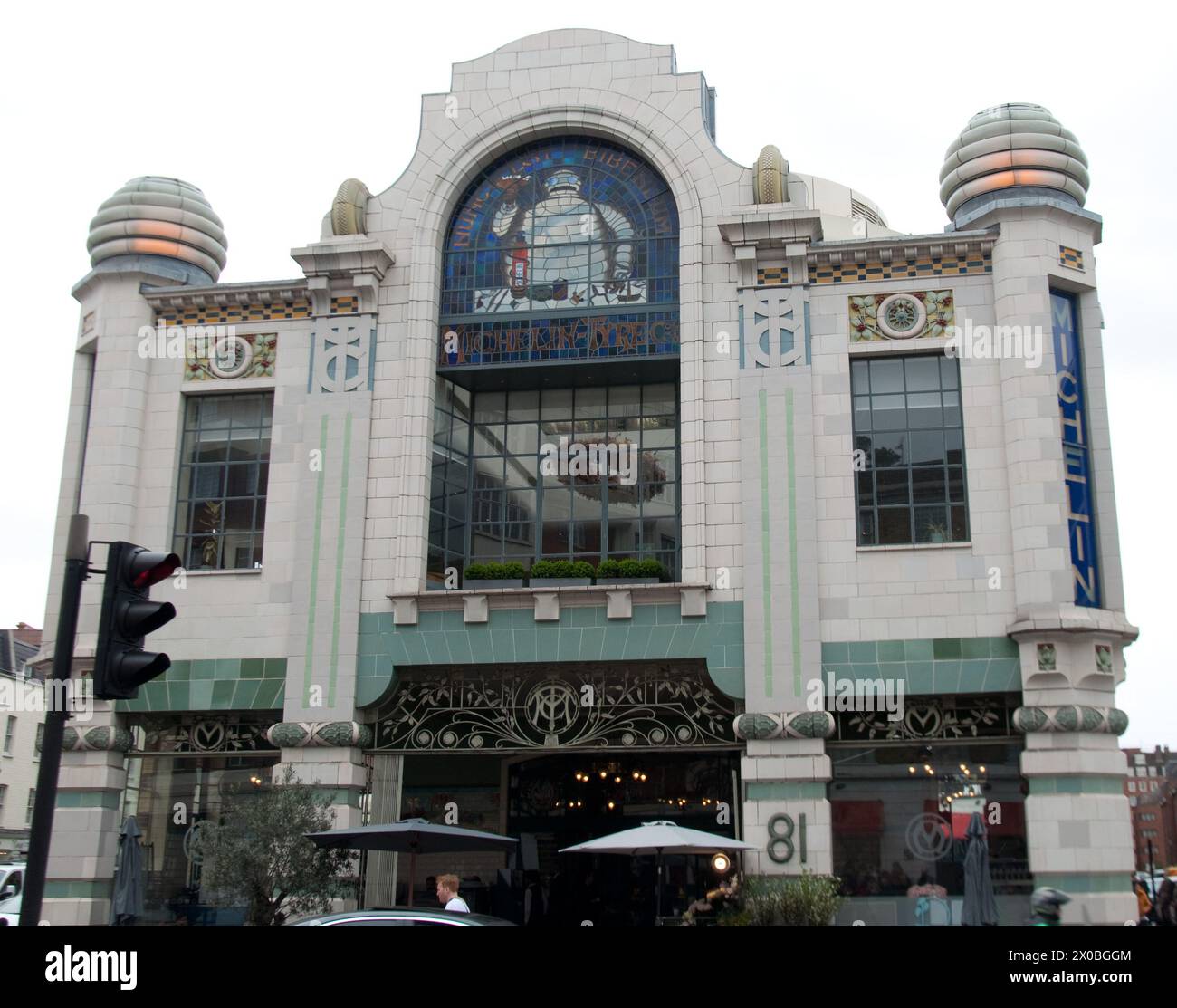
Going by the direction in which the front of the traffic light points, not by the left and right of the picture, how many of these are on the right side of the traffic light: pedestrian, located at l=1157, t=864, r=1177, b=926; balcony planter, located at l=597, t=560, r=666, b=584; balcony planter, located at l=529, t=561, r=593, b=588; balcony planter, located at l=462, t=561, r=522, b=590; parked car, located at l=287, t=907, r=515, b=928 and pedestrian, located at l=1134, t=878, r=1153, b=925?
0

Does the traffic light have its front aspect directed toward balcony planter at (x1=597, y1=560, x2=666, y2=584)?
no

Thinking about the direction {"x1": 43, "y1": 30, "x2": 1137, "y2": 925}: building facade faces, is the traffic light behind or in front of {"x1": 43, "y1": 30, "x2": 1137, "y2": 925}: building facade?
in front

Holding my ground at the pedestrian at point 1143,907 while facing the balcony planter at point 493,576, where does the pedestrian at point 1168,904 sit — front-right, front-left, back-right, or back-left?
back-right

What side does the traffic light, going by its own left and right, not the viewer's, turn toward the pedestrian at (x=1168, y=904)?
left

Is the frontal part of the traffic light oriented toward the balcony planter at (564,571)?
no

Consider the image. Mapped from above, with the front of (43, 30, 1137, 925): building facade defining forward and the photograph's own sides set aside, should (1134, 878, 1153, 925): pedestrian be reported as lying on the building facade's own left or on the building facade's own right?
on the building facade's own left

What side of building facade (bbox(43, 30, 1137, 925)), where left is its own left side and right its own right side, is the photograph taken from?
front

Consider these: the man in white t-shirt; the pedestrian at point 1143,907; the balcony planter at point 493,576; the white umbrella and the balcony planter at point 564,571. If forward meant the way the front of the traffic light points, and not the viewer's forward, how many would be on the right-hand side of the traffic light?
0

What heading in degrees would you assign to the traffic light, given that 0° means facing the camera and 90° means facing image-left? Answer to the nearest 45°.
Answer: approximately 315°

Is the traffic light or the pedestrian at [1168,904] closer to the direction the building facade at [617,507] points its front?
the traffic light

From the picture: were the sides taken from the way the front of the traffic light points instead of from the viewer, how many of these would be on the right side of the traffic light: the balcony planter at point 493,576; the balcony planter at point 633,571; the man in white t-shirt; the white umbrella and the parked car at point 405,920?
0

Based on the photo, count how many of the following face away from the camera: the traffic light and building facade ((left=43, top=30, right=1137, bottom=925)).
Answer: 0
